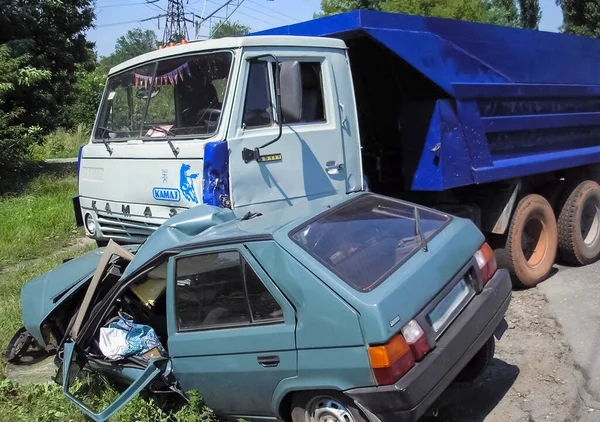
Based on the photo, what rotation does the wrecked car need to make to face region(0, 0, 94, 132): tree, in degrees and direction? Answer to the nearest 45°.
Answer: approximately 45° to its right

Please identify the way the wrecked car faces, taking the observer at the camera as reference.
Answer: facing away from the viewer and to the left of the viewer

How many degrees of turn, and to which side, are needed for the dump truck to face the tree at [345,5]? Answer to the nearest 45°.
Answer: approximately 135° to its right

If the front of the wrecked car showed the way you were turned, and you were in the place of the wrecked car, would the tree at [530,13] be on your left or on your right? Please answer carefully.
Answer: on your right

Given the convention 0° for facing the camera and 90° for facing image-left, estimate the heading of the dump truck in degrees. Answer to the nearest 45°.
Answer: approximately 45°

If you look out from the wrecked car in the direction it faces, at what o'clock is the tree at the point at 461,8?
The tree is roughly at 2 o'clock from the wrecked car.

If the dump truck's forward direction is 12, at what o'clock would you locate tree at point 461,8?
The tree is roughly at 5 o'clock from the dump truck.

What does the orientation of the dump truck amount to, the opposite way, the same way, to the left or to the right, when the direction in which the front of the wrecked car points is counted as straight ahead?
to the left

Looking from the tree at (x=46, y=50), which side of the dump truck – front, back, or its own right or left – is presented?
right

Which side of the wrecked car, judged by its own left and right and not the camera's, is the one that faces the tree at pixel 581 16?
right
